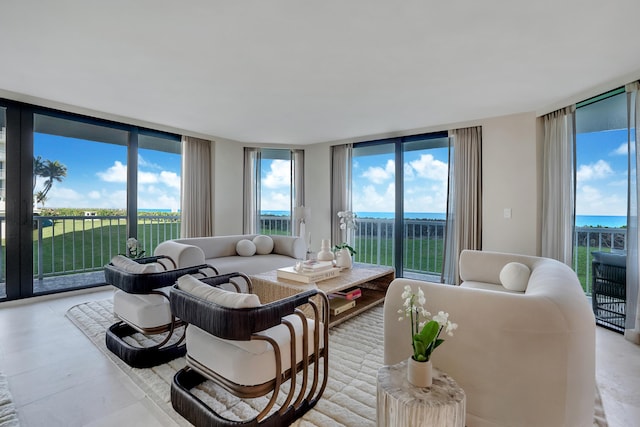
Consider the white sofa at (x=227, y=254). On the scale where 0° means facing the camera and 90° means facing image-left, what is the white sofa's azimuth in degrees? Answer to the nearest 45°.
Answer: approximately 315°

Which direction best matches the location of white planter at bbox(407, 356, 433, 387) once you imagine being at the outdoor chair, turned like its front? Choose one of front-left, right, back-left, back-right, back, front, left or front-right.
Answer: back-right

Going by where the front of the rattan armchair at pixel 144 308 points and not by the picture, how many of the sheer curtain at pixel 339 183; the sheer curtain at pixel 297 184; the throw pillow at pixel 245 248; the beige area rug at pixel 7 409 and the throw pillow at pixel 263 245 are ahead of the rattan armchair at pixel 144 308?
4

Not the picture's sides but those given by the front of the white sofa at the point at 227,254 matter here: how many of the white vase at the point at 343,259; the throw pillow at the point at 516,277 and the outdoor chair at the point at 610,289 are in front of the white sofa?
3

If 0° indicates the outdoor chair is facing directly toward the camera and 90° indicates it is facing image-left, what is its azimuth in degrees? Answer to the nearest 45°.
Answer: approximately 225°

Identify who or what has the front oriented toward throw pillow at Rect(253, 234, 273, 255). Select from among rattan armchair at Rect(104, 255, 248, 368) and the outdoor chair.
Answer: the rattan armchair

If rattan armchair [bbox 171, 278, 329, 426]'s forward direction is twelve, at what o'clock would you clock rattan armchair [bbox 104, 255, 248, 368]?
rattan armchair [bbox 104, 255, 248, 368] is roughly at 9 o'clock from rattan armchair [bbox 171, 278, 329, 426].

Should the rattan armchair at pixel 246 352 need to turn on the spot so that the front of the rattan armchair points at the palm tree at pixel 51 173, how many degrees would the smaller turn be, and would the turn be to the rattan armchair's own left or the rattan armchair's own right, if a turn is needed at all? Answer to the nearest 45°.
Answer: approximately 90° to the rattan armchair's own left

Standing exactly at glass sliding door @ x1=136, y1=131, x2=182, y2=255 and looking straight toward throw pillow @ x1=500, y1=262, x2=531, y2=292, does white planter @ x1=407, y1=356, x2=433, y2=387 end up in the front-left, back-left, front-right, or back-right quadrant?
front-right

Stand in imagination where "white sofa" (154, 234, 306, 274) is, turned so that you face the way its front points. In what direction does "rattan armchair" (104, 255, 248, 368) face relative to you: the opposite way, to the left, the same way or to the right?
to the left

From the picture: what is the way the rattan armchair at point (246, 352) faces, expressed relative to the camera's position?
facing away from the viewer and to the right of the viewer

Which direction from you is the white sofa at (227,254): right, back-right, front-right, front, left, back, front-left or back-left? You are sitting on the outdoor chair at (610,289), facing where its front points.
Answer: back

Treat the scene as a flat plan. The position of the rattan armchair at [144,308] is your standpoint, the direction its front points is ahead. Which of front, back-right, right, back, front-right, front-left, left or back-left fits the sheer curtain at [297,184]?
front

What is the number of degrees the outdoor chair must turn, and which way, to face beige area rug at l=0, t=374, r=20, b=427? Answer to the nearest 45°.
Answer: approximately 180°
